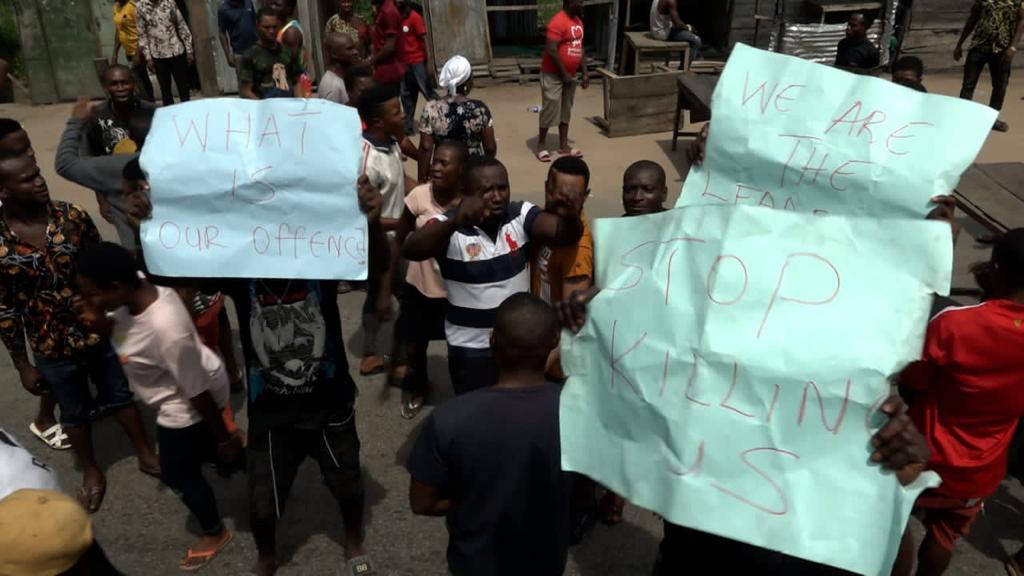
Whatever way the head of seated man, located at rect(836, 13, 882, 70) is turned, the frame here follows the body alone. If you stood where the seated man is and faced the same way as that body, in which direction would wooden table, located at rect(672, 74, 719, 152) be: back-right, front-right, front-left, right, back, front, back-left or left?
right

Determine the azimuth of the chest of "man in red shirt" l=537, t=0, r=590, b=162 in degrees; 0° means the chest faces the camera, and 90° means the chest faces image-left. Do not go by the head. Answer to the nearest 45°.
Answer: approximately 315°

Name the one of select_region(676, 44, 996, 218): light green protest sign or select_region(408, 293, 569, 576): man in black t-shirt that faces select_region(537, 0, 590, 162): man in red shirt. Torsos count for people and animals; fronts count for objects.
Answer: the man in black t-shirt

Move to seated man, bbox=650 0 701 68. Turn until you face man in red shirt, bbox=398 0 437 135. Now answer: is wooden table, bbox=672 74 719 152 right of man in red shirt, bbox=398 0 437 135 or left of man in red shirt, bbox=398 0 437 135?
left

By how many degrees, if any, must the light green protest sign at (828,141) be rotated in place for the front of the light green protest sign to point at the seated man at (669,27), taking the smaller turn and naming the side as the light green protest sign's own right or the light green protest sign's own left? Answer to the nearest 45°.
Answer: approximately 180°

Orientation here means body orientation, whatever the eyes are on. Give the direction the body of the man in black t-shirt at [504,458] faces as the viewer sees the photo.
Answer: away from the camera

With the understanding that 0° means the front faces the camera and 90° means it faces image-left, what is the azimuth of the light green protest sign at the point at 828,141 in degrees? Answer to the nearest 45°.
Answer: approximately 0°

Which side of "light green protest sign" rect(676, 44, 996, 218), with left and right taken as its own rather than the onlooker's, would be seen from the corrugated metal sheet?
back

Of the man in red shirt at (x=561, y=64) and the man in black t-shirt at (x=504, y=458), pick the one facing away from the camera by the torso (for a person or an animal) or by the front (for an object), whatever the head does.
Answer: the man in black t-shirt
